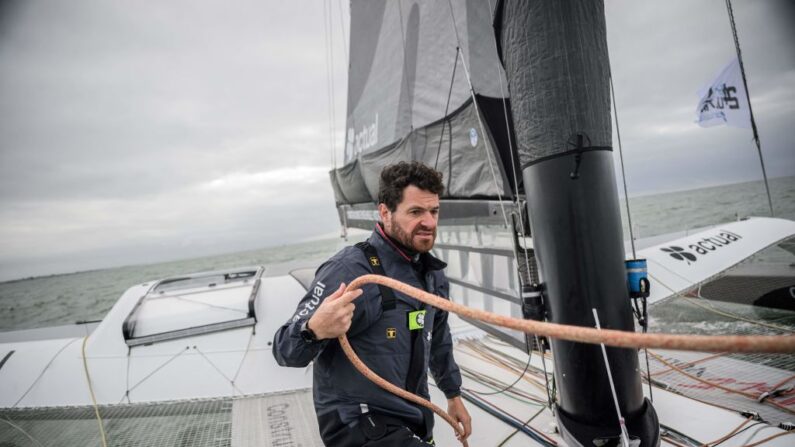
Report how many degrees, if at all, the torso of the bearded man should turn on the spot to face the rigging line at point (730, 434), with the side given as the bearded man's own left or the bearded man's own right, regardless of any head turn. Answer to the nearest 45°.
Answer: approximately 45° to the bearded man's own left

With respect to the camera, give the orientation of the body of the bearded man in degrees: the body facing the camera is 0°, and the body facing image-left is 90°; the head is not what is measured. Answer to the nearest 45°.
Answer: approximately 315°

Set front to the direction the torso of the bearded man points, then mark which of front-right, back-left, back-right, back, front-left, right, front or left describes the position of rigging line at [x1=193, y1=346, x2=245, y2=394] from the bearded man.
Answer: back

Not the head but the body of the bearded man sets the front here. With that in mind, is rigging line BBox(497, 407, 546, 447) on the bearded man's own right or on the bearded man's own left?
on the bearded man's own left

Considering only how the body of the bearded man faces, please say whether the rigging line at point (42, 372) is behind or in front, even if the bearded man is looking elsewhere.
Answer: behind

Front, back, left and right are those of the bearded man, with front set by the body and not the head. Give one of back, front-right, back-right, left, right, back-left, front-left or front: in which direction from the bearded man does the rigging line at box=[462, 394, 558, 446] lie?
left

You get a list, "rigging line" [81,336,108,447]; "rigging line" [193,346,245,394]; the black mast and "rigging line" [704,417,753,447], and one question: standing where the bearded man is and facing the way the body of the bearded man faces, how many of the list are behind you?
2

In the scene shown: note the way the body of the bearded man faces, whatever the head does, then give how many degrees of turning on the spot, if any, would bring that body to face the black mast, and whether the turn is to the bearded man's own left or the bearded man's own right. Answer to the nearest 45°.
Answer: approximately 45° to the bearded man's own left

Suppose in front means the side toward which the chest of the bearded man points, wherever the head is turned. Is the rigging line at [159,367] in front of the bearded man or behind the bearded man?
behind
